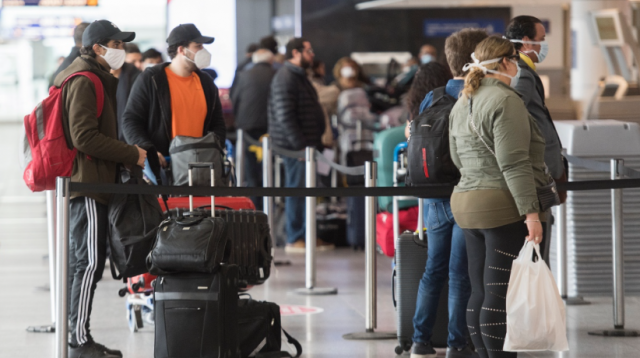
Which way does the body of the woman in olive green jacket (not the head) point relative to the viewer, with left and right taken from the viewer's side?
facing away from the viewer and to the right of the viewer

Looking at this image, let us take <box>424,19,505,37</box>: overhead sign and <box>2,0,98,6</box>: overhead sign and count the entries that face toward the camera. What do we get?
2

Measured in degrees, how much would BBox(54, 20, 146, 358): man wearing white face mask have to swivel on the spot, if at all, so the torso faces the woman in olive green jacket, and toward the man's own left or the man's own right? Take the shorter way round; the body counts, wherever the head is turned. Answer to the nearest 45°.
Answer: approximately 45° to the man's own right

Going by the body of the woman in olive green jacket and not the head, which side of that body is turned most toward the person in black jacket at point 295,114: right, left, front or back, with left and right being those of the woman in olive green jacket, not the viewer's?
left

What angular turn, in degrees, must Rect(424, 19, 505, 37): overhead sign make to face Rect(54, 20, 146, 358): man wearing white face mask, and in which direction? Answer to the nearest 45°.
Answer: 0° — it already faces them

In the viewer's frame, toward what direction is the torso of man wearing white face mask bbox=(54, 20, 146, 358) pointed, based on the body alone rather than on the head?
to the viewer's right
